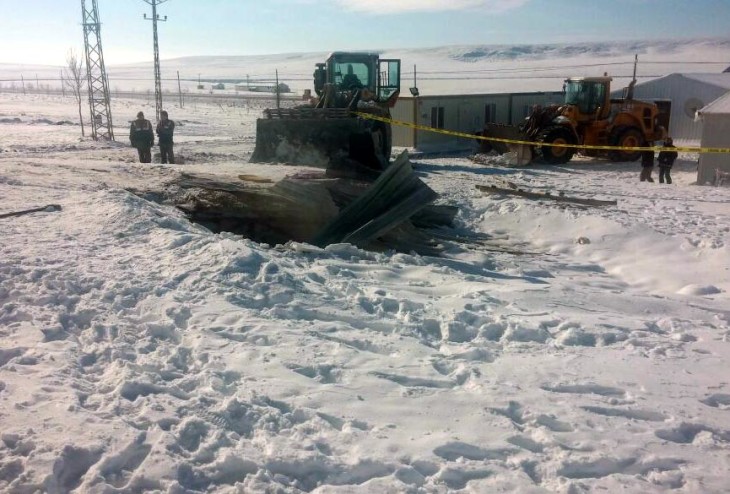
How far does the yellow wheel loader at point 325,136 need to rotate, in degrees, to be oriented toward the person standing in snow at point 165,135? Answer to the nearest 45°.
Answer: approximately 45° to its right

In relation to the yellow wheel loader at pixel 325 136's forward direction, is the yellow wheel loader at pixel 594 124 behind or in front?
behind

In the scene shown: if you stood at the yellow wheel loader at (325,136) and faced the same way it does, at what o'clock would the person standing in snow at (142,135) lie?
The person standing in snow is roughly at 2 o'clock from the yellow wheel loader.

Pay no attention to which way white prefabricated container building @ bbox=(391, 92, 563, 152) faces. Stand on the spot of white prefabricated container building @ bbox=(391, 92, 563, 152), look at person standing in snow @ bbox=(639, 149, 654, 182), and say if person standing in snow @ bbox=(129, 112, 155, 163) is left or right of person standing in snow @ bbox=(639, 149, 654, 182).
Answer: right

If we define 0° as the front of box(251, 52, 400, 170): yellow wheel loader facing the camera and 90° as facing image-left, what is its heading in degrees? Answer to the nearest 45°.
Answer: approximately 45°

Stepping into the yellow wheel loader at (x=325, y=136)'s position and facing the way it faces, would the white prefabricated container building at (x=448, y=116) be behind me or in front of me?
behind
